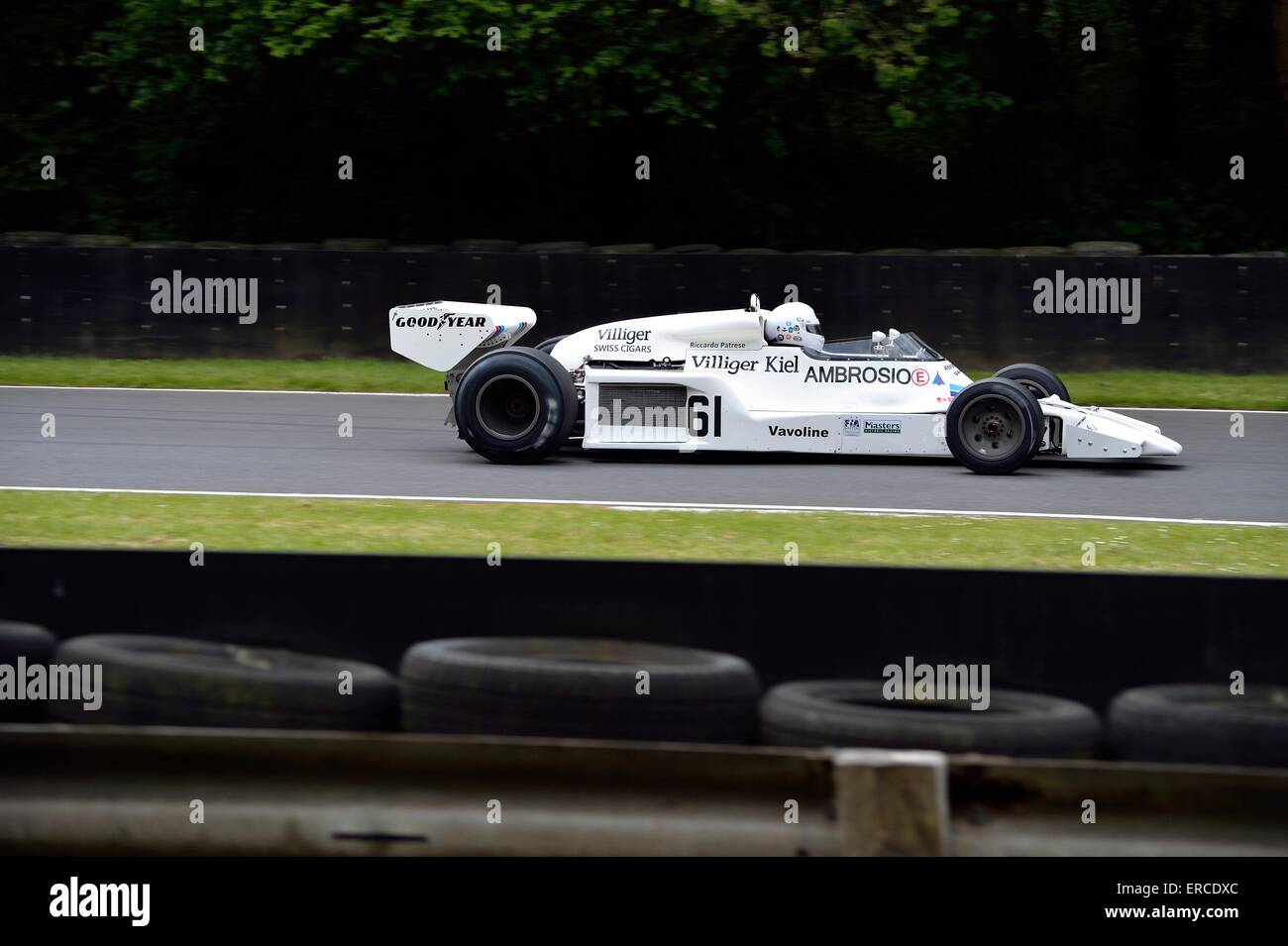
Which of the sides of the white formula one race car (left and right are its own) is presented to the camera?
right

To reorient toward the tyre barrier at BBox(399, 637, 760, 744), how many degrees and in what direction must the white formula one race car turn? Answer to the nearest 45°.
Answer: approximately 90° to its right

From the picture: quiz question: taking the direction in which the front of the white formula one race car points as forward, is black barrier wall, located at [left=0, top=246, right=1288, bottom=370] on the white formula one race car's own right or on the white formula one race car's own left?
on the white formula one race car's own left

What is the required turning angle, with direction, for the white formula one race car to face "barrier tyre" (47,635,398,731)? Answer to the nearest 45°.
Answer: approximately 90° to its right

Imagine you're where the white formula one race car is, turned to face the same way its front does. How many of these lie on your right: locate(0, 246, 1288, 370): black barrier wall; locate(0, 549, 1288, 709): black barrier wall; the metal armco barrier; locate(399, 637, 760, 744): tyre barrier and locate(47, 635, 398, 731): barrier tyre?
4

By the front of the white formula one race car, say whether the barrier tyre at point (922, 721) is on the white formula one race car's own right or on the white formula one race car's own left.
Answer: on the white formula one race car's own right

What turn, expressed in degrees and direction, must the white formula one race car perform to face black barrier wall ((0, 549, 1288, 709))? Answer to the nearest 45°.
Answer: approximately 90° to its right

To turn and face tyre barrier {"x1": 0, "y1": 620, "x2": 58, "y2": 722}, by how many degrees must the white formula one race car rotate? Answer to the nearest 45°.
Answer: approximately 90° to its right

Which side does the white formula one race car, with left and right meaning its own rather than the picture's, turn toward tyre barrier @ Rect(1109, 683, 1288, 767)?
right

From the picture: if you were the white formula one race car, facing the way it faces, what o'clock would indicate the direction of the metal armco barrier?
The metal armco barrier is roughly at 3 o'clock from the white formula one race car.
